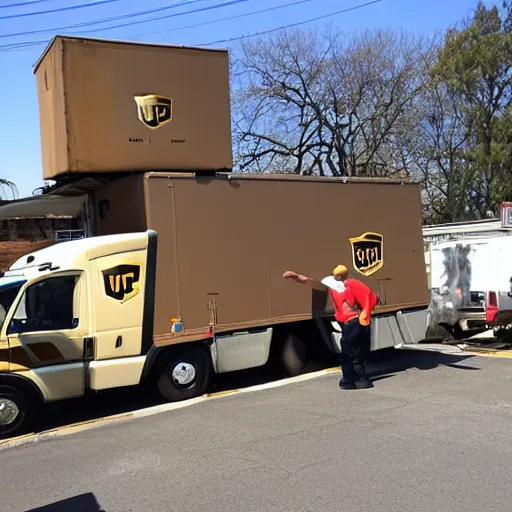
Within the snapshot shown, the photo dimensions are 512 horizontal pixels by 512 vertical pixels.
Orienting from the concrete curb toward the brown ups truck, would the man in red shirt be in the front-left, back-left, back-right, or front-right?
front-right

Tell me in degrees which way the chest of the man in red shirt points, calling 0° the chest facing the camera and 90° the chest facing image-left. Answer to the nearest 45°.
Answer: approximately 135°

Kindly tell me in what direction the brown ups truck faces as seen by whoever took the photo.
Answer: facing the viewer and to the left of the viewer
